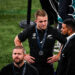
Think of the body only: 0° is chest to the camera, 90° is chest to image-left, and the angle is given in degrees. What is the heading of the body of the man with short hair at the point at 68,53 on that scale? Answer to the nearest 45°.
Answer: approximately 90°

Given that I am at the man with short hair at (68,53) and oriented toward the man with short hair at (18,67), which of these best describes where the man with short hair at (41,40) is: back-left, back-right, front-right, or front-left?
front-right

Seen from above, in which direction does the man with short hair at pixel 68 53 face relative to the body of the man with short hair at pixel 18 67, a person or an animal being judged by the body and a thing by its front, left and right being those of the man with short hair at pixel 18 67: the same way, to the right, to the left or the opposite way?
to the right

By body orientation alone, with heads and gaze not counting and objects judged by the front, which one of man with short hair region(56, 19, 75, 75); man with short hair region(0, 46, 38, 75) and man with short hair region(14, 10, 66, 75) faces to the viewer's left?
man with short hair region(56, 19, 75, 75)

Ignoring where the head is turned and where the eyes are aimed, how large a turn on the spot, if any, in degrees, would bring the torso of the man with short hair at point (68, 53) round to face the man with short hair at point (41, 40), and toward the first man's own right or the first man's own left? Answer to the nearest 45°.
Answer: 0° — they already face them

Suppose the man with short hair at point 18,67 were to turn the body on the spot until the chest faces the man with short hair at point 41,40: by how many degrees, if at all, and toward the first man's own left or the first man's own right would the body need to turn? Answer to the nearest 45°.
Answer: approximately 135° to the first man's own left

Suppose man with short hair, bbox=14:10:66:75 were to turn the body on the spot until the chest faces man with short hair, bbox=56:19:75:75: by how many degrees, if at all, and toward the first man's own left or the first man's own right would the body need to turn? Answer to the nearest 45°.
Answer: approximately 90° to the first man's own left

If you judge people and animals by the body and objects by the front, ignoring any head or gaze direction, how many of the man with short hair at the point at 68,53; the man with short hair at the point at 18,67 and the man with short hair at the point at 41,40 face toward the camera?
2

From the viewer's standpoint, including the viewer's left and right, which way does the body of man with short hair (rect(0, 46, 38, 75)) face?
facing the viewer

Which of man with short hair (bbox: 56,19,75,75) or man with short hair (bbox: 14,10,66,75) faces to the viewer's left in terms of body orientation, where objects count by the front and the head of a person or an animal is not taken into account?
man with short hair (bbox: 56,19,75,75)

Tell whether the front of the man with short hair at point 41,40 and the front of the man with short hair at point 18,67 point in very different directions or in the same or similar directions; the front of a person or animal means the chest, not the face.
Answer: same or similar directions

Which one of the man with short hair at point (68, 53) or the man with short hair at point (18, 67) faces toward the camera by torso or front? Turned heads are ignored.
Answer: the man with short hair at point (18, 67)

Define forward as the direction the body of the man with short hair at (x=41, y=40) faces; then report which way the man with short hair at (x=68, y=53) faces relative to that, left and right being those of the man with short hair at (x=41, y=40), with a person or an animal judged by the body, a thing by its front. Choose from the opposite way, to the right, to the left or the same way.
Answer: to the right

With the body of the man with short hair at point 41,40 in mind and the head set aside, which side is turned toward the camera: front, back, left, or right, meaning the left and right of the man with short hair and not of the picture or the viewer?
front
